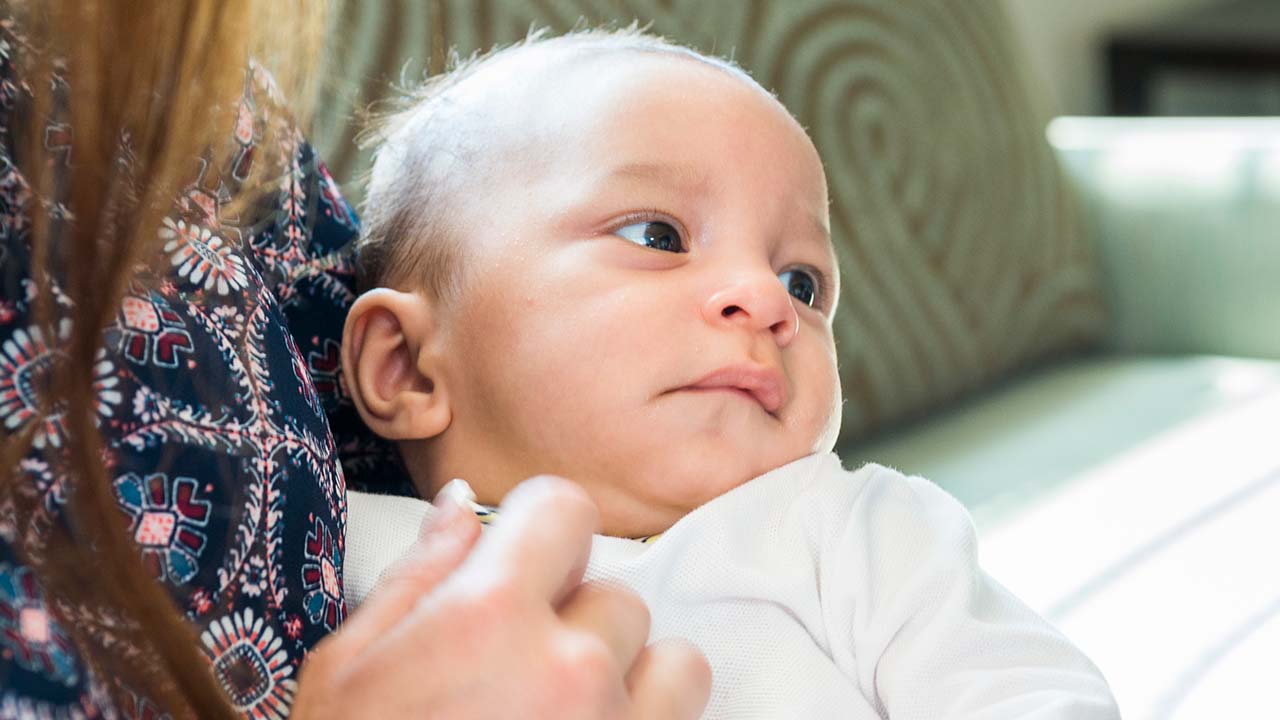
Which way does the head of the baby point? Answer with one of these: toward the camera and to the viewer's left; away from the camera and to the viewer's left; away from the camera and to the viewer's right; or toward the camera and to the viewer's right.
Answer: toward the camera and to the viewer's right

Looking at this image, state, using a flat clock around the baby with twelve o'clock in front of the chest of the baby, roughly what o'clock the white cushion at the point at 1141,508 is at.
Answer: The white cushion is roughly at 9 o'clock from the baby.

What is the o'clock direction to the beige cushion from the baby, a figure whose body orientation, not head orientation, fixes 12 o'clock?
The beige cushion is roughly at 8 o'clock from the baby.
